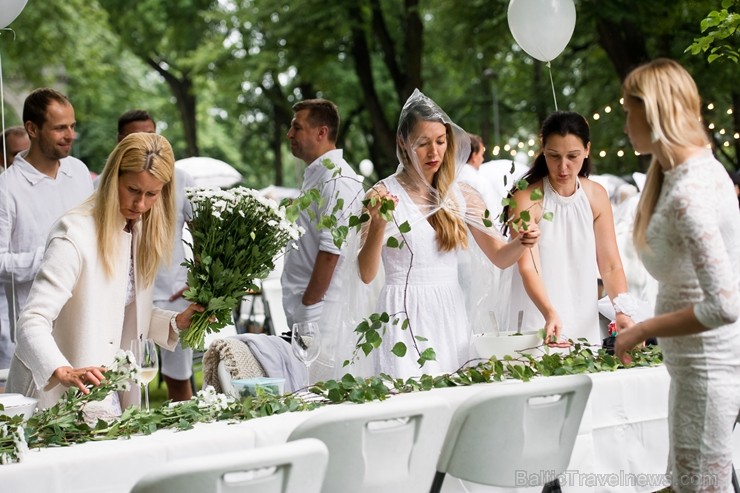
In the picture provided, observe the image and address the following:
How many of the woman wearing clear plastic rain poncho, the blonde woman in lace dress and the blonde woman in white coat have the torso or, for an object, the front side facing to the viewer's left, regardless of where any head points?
1

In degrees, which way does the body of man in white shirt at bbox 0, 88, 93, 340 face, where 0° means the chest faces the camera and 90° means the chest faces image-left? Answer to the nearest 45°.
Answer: approximately 315°

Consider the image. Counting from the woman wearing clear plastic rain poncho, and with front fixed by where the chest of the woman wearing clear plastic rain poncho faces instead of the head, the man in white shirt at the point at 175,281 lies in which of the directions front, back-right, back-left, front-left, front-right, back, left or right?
back-right

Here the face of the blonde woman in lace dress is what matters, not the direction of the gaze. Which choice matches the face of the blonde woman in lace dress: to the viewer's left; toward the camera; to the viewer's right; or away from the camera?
to the viewer's left

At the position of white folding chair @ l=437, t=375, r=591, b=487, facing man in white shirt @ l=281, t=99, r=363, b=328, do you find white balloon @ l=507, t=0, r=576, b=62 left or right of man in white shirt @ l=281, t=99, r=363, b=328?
right

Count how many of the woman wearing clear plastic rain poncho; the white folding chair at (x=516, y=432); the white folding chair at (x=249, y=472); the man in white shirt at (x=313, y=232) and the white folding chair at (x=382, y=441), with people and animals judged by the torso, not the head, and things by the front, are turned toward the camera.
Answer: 1

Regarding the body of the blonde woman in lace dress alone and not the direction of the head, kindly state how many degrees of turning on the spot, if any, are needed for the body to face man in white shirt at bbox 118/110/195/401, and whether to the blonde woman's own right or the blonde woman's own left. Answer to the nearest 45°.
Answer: approximately 45° to the blonde woman's own right

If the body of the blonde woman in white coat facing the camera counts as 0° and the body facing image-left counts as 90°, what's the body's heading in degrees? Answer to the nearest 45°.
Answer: approximately 315°

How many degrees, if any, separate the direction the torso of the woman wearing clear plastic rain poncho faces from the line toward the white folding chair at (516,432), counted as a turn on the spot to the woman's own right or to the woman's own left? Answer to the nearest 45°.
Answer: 0° — they already face it

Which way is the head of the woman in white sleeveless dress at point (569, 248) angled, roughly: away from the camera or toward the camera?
toward the camera

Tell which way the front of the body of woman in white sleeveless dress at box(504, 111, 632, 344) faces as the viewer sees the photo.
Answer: toward the camera

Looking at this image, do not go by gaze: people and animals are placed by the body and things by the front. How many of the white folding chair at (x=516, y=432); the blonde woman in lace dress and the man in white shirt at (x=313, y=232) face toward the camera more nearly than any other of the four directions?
0

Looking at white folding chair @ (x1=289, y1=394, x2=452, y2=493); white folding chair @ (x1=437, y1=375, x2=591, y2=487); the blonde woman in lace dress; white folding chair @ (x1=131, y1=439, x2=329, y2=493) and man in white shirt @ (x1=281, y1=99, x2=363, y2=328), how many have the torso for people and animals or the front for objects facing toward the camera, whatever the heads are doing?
0

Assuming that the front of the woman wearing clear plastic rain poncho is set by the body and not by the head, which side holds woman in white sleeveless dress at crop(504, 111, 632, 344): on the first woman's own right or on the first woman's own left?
on the first woman's own left

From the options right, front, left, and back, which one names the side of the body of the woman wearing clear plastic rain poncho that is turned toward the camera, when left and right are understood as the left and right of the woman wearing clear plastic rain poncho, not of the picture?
front

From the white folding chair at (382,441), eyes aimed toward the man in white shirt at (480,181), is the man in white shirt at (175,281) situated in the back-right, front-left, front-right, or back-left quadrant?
front-left

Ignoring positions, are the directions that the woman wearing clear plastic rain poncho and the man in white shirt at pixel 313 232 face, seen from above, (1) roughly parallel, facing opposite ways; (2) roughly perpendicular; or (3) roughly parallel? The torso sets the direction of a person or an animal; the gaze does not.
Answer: roughly perpendicular

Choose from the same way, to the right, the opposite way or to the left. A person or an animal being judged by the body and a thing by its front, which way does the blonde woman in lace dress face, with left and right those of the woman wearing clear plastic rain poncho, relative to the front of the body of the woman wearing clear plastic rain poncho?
to the right
